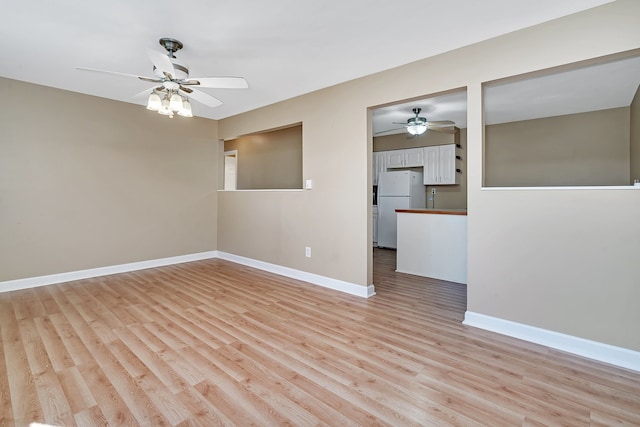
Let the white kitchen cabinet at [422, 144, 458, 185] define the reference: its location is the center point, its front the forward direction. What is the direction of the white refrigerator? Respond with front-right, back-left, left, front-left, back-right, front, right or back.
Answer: right

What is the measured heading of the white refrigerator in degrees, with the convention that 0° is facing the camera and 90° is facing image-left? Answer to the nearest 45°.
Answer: approximately 45°

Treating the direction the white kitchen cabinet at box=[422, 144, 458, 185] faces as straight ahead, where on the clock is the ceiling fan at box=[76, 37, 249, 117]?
The ceiling fan is roughly at 1 o'clock from the white kitchen cabinet.

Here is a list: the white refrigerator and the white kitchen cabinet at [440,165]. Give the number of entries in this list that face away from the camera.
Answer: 0

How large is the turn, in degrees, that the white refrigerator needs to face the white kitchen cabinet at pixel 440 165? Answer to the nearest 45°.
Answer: approximately 135° to its left

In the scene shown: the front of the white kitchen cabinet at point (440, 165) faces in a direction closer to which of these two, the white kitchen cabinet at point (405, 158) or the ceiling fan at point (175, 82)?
the ceiling fan

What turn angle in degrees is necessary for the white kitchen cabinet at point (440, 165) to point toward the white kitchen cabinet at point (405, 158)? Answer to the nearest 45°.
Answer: approximately 90° to its right

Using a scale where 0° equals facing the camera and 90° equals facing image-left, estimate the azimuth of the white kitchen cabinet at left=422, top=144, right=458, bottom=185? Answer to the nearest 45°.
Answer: approximately 0°
